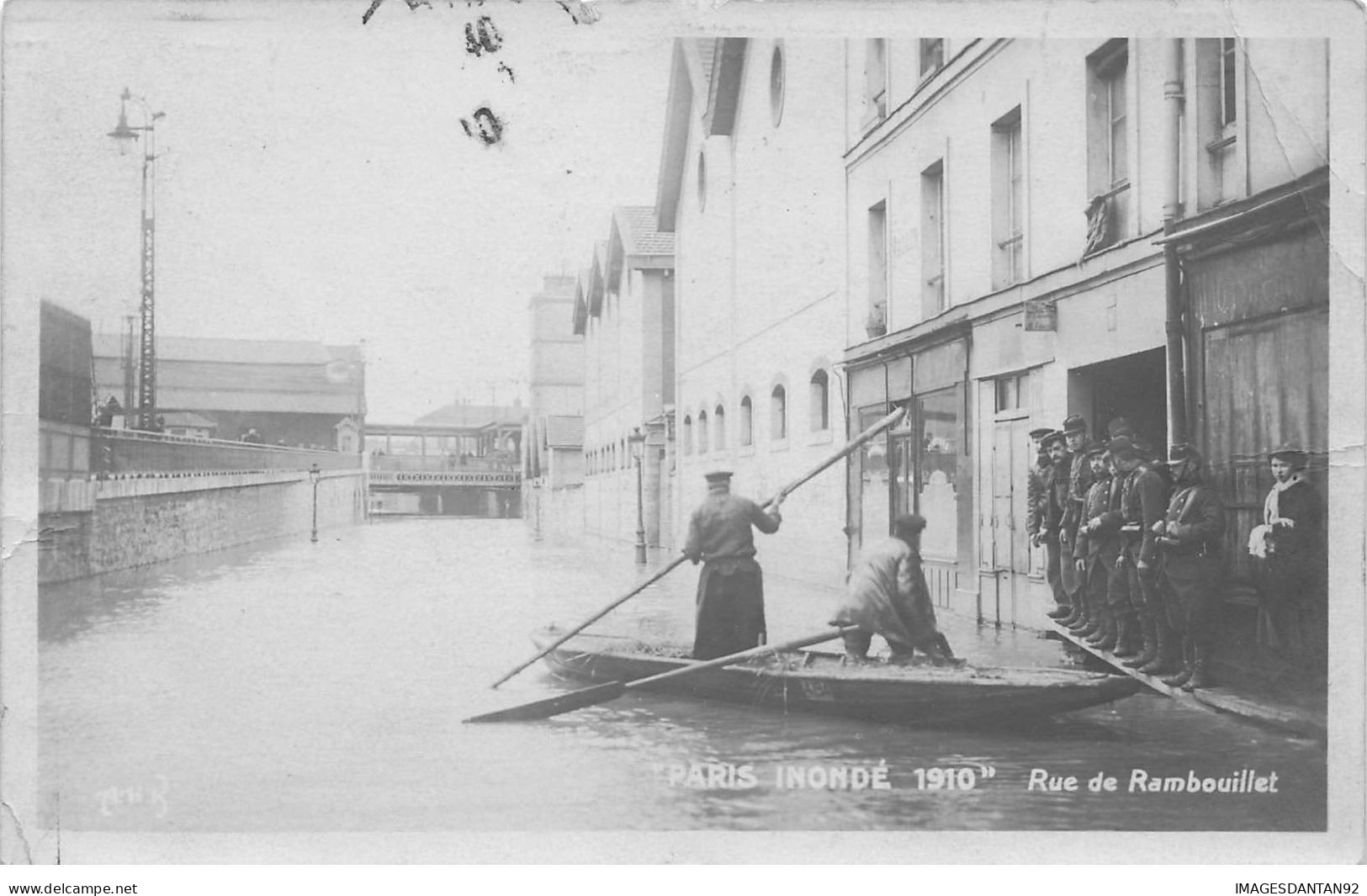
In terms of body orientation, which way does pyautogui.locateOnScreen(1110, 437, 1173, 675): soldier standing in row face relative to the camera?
to the viewer's left

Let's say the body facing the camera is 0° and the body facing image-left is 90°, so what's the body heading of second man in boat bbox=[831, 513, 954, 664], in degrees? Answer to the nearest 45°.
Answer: approximately 225°

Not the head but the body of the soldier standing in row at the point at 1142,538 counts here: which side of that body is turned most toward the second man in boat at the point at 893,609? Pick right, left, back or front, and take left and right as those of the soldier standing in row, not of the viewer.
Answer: front

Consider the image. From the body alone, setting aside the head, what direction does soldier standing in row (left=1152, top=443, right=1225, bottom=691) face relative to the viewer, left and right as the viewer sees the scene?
facing the viewer and to the left of the viewer

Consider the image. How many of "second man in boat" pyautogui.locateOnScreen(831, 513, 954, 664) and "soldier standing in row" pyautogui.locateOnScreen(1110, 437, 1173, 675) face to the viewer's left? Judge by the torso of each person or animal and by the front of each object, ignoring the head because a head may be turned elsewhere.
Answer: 1

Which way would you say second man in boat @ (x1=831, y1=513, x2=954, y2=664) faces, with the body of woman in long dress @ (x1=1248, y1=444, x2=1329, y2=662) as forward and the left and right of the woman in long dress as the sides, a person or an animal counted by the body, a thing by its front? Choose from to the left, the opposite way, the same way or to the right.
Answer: the opposite way
